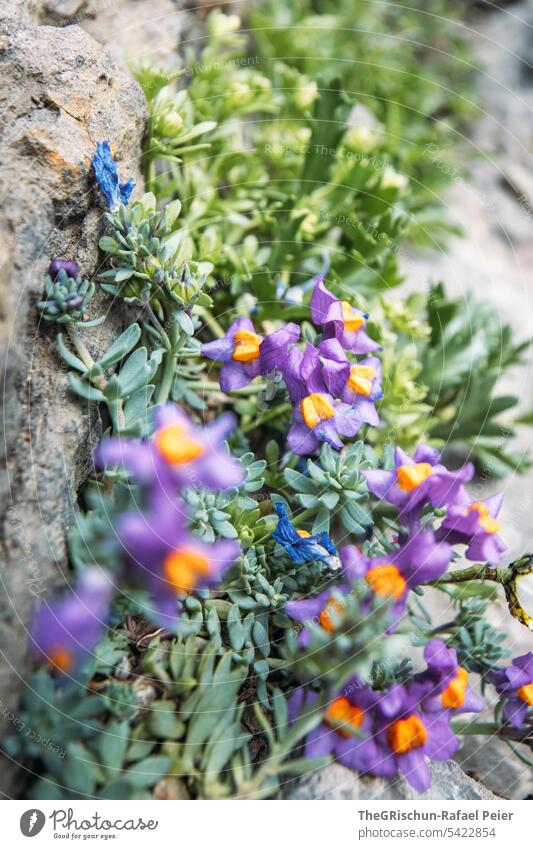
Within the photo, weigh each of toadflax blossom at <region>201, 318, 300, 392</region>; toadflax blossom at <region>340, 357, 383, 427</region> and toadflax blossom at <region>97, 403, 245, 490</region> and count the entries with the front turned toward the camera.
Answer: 3

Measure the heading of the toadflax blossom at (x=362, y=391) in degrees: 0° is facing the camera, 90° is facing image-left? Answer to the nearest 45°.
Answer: approximately 0°

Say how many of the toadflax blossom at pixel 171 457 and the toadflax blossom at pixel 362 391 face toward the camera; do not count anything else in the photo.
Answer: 2

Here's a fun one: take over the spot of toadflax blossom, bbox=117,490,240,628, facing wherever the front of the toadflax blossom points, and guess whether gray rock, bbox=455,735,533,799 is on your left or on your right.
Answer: on your left

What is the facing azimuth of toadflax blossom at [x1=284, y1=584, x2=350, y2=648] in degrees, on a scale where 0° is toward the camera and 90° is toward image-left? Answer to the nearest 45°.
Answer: approximately 315°

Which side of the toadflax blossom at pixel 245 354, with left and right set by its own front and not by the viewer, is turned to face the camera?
front
